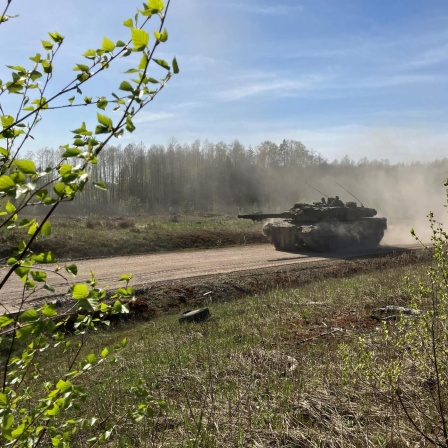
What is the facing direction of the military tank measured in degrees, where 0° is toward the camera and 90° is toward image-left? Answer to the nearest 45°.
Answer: approximately 45°

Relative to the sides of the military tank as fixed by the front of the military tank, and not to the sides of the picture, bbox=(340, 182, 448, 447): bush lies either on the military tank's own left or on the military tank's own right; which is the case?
on the military tank's own left
